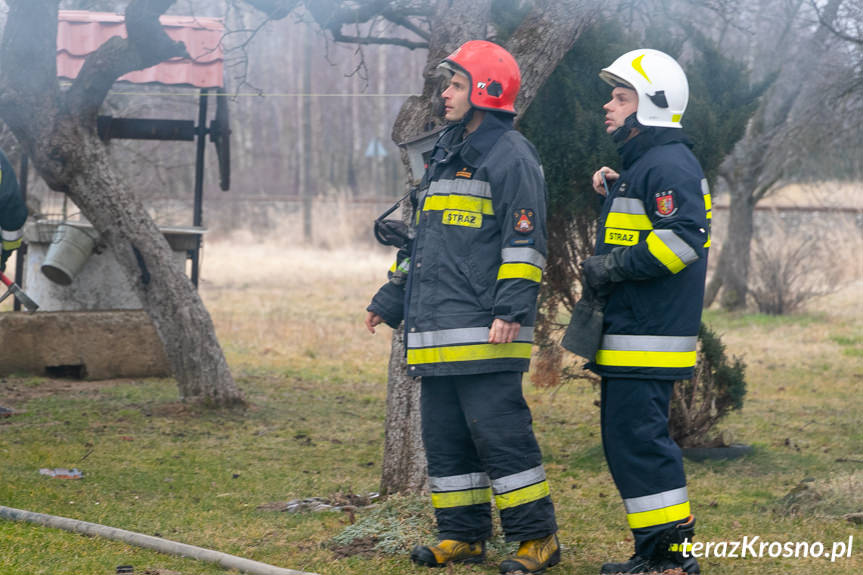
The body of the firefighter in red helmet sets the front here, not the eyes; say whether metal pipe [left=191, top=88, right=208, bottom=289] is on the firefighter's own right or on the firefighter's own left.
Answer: on the firefighter's own right

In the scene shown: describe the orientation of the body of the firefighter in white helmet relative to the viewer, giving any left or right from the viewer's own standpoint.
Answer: facing to the left of the viewer

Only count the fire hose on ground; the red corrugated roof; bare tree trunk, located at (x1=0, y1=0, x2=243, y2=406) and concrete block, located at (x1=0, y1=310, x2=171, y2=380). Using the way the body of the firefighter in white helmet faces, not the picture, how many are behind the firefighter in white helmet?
0

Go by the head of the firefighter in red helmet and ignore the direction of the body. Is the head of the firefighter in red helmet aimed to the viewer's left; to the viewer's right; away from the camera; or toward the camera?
to the viewer's left

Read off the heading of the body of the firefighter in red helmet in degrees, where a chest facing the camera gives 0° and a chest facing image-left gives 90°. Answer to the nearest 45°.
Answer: approximately 45°

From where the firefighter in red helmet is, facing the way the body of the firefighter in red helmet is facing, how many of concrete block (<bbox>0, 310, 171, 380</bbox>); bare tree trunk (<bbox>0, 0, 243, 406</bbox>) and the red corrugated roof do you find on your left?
0

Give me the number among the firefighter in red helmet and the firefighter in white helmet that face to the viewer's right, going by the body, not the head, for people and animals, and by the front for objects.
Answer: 0

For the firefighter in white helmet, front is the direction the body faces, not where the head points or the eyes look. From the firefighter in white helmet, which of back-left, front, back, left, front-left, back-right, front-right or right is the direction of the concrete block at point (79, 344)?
front-right

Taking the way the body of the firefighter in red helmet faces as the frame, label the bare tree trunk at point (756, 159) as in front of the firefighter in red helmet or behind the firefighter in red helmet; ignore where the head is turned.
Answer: behind

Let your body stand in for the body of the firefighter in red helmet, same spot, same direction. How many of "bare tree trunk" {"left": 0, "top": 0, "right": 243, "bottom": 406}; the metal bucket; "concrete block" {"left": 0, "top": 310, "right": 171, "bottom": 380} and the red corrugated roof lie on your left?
0

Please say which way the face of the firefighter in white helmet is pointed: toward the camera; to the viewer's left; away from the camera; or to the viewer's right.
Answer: to the viewer's left

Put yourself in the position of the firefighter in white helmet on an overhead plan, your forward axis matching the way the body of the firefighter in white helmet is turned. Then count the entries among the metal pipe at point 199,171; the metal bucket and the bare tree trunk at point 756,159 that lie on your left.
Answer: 0

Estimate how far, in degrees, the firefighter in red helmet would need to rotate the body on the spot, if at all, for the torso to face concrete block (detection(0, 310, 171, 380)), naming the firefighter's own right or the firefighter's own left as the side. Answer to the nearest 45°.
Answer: approximately 90° to the firefighter's own right

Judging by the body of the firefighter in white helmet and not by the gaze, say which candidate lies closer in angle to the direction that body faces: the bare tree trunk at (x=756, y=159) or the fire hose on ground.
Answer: the fire hose on ground

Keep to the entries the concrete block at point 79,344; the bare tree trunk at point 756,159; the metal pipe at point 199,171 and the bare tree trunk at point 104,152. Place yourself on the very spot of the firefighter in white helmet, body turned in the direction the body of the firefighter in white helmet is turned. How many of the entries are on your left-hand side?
0

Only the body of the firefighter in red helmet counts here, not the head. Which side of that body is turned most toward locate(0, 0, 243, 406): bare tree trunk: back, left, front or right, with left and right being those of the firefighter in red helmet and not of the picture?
right

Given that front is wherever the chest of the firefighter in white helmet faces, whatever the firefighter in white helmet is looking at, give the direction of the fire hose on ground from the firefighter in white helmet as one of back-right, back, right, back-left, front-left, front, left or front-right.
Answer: front
